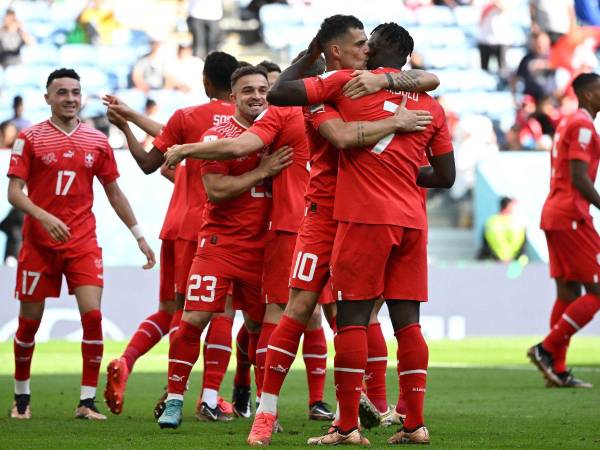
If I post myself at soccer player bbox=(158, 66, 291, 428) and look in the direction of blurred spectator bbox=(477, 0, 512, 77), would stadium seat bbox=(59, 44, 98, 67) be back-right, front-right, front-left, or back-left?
front-left

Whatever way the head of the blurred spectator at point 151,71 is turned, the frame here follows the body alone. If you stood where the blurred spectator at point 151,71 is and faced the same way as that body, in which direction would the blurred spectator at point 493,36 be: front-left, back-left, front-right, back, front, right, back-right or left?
left

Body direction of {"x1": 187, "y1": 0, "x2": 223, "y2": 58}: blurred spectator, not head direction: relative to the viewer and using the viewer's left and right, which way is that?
facing the viewer

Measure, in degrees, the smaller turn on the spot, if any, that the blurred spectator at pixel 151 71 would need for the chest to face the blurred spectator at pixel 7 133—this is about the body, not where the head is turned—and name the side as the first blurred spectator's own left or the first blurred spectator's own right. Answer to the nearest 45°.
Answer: approximately 45° to the first blurred spectator's own right

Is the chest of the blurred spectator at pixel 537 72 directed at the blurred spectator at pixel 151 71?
no

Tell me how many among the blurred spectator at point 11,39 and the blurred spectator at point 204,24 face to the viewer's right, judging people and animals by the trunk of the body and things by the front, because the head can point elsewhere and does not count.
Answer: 0

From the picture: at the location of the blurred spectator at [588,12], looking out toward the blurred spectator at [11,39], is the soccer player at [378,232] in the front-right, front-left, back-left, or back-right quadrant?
front-left

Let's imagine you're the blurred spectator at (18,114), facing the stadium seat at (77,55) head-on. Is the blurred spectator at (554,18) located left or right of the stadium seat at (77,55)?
right

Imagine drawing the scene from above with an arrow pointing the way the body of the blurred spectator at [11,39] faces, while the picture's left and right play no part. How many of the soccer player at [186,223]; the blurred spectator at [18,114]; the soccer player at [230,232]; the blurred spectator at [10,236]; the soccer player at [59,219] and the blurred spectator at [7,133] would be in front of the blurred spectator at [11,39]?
6

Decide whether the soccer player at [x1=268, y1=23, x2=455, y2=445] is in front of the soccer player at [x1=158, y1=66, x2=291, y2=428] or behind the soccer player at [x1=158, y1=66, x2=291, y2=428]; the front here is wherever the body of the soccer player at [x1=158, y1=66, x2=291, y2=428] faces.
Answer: in front

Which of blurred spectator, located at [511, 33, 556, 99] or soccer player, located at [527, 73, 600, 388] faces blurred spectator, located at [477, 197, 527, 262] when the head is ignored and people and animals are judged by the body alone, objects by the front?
blurred spectator, located at [511, 33, 556, 99]

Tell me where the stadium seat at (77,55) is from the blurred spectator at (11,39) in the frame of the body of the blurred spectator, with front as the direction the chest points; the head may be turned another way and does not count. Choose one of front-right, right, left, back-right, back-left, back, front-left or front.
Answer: left

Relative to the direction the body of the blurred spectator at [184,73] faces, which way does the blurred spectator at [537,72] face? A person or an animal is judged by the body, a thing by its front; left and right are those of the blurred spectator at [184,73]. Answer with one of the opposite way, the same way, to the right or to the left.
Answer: the same way

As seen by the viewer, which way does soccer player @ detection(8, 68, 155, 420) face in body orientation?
toward the camera

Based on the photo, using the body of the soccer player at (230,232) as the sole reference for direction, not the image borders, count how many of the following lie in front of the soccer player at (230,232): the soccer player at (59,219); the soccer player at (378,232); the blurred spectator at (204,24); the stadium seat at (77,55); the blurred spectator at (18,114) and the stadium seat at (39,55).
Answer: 1
